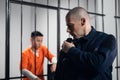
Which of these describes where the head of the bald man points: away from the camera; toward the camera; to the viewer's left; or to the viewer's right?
to the viewer's left

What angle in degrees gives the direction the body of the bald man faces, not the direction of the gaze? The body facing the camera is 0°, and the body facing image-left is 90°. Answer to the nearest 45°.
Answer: approximately 45°

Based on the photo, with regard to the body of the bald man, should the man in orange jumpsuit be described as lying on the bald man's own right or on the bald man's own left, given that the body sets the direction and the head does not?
on the bald man's own right

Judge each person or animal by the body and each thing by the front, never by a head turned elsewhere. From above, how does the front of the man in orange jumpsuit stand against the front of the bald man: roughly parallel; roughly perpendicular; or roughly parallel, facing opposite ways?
roughly perpendicular
